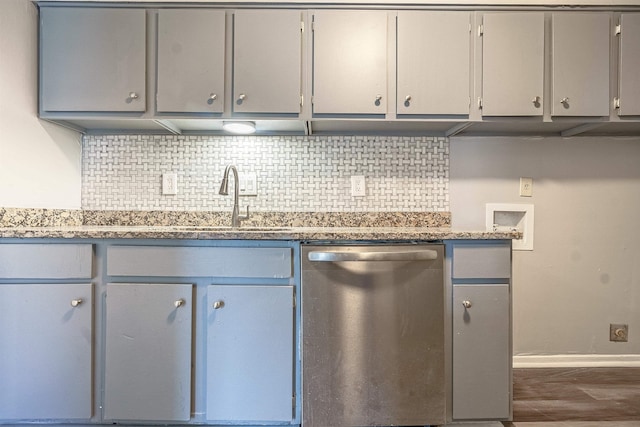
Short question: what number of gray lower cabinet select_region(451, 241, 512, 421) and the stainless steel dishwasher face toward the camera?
2

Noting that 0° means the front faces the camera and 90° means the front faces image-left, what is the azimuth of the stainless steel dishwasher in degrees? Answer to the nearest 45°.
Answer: approximately 0°
